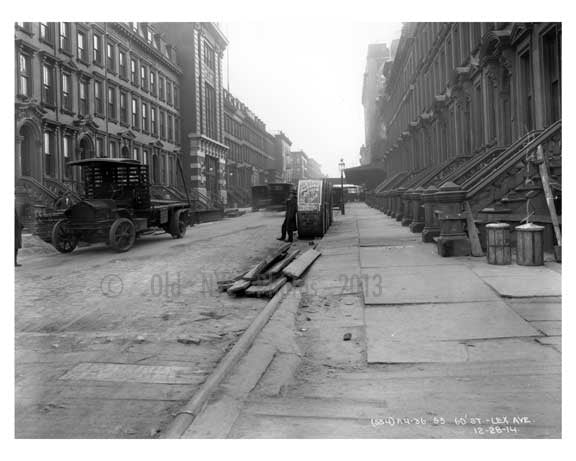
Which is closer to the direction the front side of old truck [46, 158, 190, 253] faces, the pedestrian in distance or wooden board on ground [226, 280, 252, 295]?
the wooden board on ground

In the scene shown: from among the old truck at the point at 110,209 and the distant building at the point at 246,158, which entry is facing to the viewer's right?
the distant building

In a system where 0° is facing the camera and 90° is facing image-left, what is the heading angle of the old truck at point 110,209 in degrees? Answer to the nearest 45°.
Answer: approximately 45°

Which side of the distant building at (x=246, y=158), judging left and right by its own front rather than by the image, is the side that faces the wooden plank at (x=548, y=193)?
right

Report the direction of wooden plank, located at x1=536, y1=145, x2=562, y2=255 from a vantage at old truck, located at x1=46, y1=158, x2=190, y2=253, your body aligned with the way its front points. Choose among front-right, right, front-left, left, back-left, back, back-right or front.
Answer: left

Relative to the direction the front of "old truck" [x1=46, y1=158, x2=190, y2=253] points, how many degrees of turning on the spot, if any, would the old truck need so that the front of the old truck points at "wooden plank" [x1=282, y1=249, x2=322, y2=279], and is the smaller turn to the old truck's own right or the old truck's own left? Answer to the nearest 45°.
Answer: approximately 90° to the old truck's own left

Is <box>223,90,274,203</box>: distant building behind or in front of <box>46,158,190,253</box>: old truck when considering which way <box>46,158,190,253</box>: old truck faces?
behind

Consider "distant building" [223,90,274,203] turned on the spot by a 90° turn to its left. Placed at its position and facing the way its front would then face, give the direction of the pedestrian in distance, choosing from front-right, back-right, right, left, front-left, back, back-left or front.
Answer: back

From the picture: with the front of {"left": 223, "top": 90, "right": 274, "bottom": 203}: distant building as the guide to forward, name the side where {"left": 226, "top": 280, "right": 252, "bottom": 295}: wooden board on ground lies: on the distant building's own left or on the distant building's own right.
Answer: on the distant building's own right

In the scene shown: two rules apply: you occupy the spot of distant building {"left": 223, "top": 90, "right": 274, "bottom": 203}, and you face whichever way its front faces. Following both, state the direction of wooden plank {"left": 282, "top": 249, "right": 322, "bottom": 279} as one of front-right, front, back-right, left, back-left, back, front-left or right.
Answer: right

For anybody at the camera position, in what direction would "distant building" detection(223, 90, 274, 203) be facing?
facing to the right of the viewer

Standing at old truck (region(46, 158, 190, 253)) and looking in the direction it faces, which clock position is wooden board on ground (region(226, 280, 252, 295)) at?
The wooden board on ground is roughly at 10 o'clock from the old truck.

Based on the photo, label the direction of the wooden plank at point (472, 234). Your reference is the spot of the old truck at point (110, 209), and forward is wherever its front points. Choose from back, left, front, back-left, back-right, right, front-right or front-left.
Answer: left
